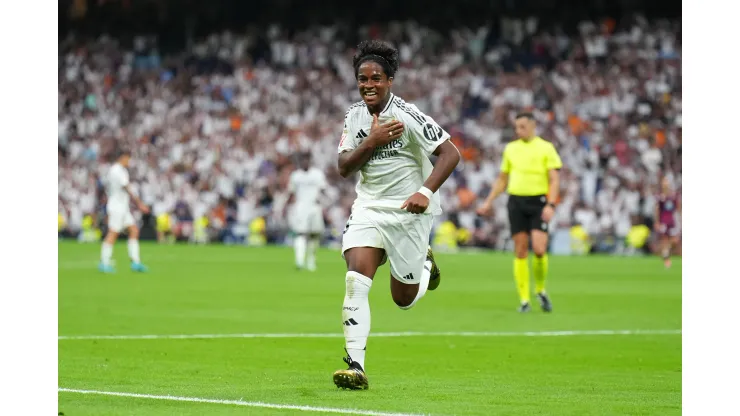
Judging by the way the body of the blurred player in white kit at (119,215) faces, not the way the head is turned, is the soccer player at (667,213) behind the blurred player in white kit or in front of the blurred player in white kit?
in front

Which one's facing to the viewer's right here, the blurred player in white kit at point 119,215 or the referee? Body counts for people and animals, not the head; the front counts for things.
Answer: the blurred player in white kit

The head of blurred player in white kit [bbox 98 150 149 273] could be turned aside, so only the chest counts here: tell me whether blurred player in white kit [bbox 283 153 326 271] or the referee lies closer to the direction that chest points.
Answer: the blurred player in white kit

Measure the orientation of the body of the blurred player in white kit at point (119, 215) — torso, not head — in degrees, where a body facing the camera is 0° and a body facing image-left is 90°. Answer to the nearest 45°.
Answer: approximately 270°

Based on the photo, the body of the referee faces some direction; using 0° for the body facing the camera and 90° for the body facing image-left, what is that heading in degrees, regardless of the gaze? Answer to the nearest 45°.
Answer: approximately 0°

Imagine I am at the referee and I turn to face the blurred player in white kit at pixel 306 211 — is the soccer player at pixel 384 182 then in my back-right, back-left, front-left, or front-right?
back-left

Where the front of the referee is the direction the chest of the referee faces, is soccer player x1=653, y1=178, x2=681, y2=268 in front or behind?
behind

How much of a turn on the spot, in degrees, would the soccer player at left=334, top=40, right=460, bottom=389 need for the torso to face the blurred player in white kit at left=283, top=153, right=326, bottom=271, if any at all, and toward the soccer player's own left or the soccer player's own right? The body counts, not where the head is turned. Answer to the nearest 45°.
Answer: approximately 135° to the soccer player's own right

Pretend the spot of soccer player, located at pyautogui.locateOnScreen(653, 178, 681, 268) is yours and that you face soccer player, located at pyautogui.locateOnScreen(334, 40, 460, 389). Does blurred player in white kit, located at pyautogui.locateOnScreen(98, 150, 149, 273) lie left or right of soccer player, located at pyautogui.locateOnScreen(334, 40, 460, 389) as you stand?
right
